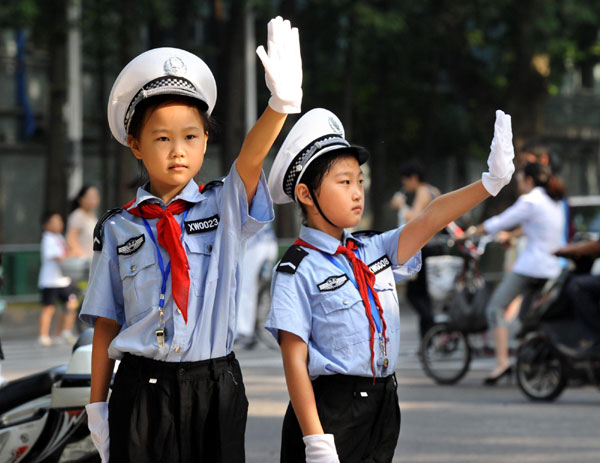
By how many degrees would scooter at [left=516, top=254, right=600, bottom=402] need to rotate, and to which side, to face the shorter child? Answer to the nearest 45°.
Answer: approximately 90° to its left

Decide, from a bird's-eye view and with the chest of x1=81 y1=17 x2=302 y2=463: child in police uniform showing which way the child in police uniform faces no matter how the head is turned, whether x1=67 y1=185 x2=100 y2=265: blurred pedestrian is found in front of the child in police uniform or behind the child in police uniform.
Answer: behind

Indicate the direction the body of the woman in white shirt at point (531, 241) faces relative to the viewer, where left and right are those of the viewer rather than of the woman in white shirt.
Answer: facing to the left of the viewer

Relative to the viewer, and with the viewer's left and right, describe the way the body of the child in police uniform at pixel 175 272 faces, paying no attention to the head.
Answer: facing the viewer
